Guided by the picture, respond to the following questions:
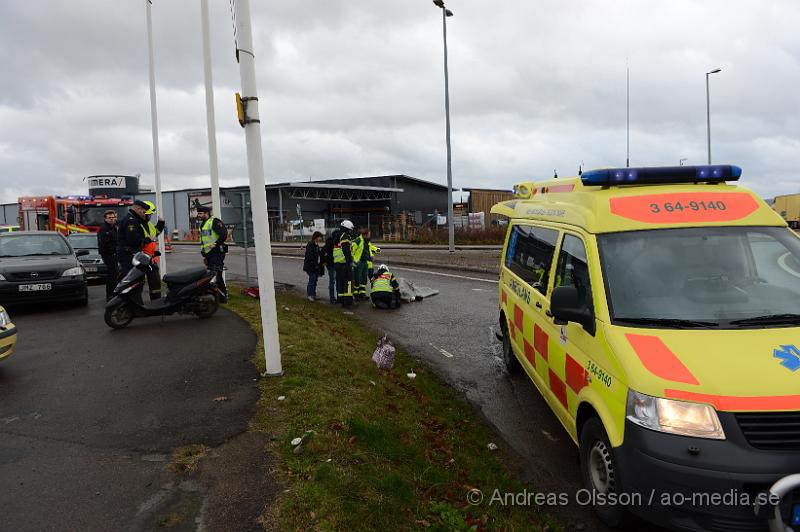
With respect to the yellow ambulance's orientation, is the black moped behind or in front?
behind

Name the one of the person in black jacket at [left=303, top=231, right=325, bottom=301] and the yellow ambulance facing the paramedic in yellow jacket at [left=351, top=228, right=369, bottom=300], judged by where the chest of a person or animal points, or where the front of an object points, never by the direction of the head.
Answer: the person in black jacket

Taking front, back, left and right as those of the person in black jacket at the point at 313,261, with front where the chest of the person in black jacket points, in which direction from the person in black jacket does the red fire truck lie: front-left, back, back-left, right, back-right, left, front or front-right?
back-left

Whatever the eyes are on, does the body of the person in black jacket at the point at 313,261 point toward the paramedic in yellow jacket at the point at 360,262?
yes

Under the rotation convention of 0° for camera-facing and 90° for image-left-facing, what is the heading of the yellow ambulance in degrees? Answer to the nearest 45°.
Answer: approximately 315°

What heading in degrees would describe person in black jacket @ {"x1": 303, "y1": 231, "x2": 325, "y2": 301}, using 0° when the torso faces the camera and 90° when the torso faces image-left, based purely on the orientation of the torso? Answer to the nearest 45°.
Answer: approximately 270°

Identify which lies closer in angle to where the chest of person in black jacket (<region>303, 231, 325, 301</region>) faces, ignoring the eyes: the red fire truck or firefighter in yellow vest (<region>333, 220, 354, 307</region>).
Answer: the firefighter in yellow vest

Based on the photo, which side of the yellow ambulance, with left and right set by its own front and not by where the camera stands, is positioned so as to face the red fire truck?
back

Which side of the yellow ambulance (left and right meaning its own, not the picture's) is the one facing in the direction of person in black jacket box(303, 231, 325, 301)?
back

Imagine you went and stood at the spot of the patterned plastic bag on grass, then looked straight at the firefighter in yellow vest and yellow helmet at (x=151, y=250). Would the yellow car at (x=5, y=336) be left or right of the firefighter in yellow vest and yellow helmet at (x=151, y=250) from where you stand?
left

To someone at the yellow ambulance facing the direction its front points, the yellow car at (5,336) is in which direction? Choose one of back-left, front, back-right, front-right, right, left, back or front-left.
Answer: back-right
